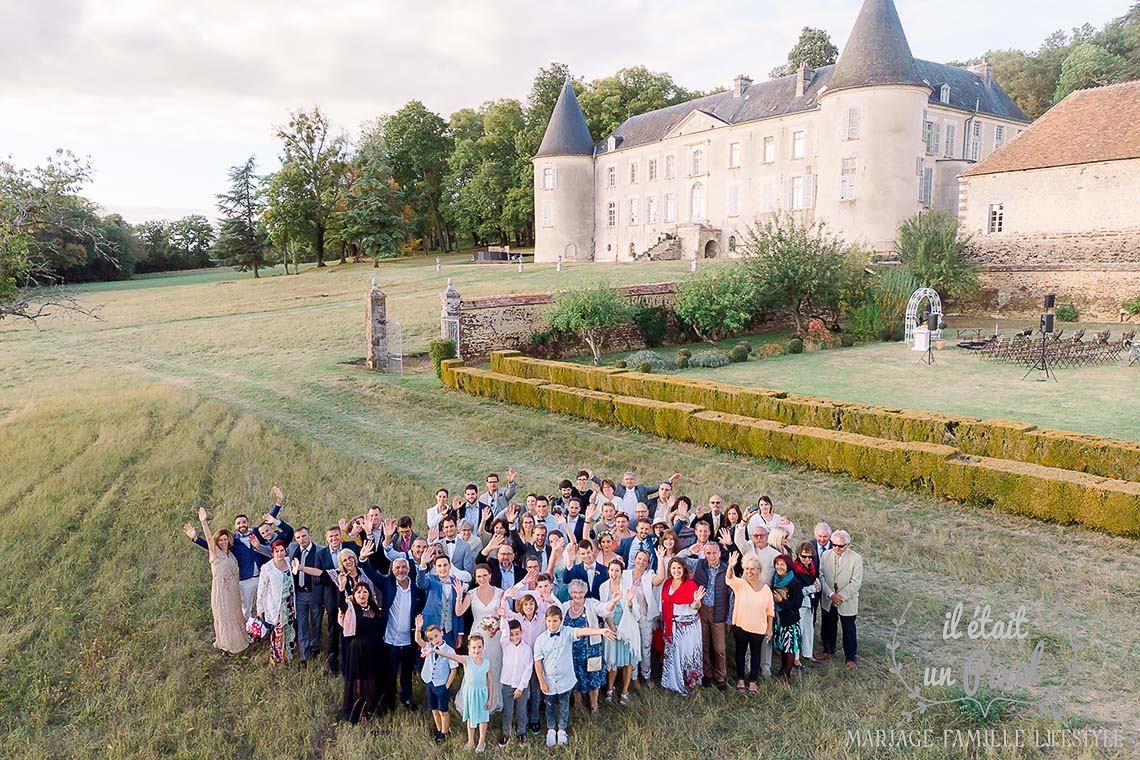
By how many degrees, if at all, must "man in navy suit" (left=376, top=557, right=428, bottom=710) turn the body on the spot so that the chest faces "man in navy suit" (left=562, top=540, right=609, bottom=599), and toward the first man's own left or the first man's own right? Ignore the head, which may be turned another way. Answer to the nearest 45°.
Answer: approximately 90° to the first man's own left

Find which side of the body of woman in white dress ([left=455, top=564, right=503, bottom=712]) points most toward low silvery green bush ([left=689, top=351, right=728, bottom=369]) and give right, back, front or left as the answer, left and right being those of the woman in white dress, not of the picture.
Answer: back

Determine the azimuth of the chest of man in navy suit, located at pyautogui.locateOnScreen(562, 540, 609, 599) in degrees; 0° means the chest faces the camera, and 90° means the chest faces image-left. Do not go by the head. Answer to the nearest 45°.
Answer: approximately 0°

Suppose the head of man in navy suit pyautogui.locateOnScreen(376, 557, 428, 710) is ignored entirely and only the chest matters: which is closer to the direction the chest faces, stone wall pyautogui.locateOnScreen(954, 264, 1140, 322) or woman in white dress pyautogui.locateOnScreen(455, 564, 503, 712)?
the woman in white dress

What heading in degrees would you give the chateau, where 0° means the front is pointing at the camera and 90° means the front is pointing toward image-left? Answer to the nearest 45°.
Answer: approximately 45°
